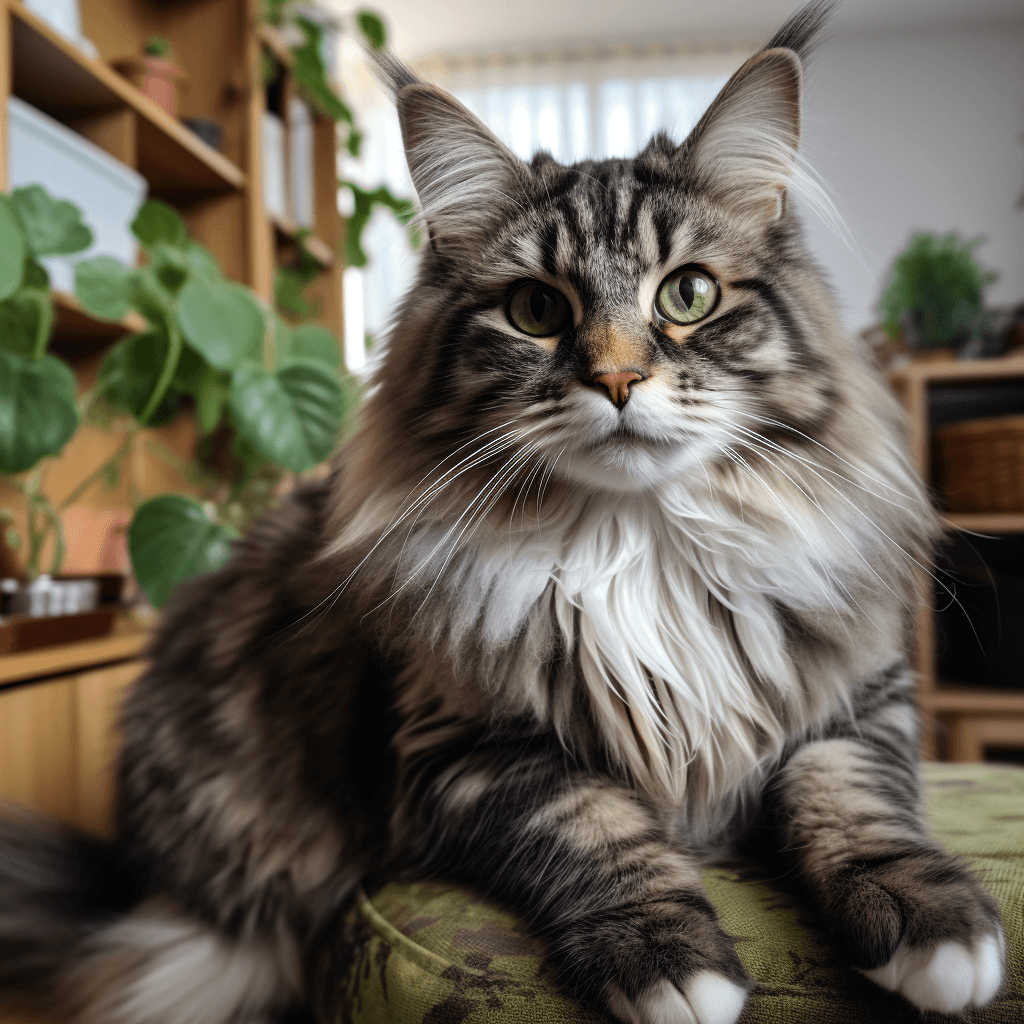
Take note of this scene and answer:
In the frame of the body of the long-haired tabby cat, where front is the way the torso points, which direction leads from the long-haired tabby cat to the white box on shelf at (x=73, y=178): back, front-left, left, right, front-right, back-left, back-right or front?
back

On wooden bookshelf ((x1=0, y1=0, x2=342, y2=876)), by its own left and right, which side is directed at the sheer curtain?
left

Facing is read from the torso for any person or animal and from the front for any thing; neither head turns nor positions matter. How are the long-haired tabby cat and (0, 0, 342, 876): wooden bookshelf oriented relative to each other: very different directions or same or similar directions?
same or similar directions

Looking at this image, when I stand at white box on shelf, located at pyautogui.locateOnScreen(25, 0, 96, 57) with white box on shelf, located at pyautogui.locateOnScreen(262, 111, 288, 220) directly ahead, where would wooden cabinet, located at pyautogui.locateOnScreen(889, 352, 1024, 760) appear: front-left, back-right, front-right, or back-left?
front-right

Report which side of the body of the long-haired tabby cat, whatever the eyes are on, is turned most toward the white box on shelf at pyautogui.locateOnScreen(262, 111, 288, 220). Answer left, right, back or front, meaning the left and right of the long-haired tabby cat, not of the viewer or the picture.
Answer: back

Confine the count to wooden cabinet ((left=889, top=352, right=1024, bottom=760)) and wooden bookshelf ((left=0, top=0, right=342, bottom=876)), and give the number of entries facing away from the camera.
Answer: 0

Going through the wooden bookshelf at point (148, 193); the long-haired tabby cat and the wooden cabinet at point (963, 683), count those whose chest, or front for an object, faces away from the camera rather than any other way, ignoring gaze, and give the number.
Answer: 0

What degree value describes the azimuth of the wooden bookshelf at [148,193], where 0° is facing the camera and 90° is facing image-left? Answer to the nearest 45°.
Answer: approximately 315°

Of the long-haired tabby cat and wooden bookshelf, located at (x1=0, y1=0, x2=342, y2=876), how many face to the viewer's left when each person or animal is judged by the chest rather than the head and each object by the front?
0

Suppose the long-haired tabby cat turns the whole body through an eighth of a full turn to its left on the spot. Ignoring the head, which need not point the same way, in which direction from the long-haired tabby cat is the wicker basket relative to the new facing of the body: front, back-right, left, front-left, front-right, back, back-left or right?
front-left

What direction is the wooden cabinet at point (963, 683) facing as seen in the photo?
toward the camera

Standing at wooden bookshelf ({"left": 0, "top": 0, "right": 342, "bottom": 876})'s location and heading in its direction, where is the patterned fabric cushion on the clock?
The patterned fabric cushion is roughly at 1 o'clock from the wooden bookshelf.

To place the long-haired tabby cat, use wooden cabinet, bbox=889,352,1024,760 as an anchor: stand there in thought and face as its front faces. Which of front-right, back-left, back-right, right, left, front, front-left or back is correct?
front

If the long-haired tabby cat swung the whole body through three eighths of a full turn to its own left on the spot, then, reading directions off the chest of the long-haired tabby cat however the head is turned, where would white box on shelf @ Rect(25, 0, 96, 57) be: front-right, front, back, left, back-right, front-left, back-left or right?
front-left
